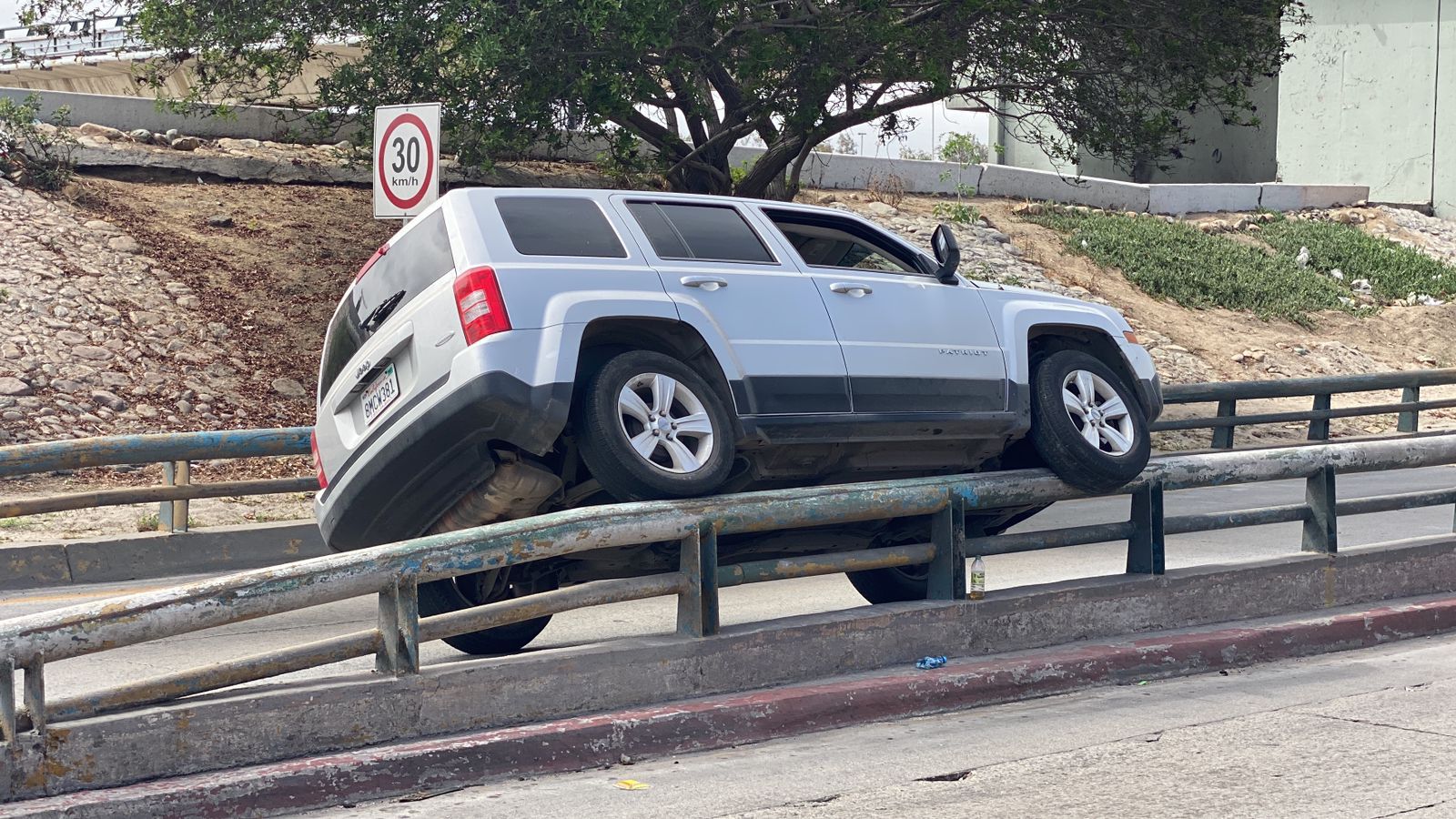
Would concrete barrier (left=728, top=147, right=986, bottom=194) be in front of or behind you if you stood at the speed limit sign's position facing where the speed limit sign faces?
behind

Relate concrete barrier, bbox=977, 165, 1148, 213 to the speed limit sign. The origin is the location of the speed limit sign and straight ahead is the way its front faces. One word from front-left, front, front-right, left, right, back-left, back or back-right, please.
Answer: back

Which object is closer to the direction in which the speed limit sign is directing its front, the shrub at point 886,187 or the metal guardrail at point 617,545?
the metal guardrail

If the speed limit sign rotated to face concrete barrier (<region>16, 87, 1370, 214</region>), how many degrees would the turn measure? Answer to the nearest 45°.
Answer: approximately 180°

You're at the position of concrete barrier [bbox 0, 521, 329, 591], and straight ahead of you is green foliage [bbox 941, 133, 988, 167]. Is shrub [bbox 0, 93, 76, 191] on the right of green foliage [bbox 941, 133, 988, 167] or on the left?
left

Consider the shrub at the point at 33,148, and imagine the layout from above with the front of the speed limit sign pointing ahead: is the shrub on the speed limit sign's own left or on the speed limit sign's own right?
on the speed limit sign's own right

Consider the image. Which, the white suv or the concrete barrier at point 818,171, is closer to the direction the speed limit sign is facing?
the white suv

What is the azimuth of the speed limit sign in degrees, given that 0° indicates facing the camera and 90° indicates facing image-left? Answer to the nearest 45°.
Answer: approximately 45°

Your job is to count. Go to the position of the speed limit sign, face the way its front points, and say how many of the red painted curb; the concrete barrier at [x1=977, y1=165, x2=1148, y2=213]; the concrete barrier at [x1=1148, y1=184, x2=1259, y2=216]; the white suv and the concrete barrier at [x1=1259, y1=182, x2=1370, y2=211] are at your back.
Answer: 3

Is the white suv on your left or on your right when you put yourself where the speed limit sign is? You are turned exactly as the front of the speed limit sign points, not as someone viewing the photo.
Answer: on your left
